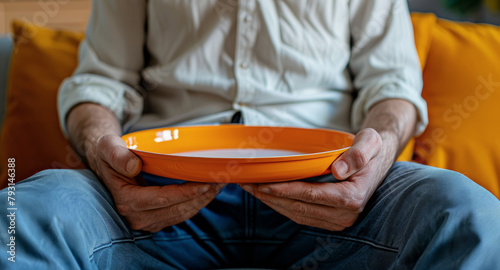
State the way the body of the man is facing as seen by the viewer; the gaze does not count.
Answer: toward the camera

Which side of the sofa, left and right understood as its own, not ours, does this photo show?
front

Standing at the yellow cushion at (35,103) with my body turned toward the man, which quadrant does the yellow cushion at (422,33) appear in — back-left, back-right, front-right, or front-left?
front-left

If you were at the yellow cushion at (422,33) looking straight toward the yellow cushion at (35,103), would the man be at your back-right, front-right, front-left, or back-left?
front-left

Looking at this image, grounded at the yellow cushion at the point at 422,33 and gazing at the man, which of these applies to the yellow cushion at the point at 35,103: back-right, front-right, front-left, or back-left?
front-right
